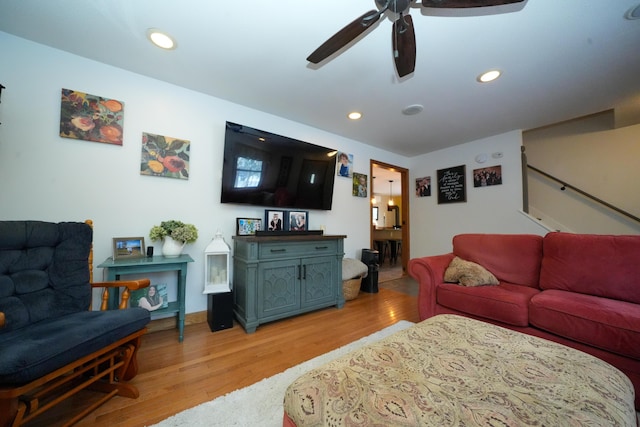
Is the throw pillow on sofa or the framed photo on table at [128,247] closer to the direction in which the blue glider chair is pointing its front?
the throw pillow on sofa

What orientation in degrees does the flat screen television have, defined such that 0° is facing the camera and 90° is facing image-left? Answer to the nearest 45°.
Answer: approximately 315°

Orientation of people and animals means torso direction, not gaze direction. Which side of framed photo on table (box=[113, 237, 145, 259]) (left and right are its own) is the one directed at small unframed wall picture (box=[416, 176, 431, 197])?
left

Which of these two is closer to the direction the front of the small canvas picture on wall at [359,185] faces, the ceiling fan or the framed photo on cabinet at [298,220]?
the ceiling fan

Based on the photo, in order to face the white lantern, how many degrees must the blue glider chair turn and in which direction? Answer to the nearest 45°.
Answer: approximately 45° to its left

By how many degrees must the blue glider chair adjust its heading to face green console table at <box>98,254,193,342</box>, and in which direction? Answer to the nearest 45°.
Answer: approximately 90° to its left

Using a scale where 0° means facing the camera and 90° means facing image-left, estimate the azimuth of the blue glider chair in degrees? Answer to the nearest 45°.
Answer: approximately 315°

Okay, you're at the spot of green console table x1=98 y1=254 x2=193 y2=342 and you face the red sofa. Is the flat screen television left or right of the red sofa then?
left

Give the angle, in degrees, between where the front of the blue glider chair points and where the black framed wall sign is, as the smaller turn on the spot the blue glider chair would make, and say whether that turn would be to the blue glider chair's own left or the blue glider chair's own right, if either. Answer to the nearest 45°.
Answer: approximately 45° to the blue glider chair's own left
